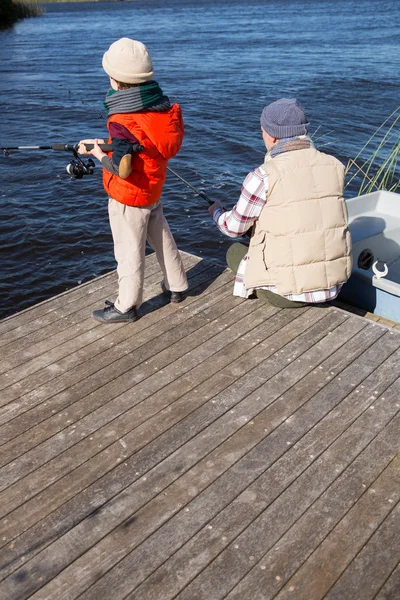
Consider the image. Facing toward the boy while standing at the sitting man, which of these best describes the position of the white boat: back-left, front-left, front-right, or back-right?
back-right

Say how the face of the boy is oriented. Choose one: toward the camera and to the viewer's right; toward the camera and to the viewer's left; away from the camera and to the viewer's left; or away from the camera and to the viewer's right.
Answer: away from the camera and to the viewer's left

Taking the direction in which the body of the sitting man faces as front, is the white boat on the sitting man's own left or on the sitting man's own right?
on the sitting man's own right

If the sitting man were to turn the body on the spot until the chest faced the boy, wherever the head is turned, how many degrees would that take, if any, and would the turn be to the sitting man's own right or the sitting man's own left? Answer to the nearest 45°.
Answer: approximately 45° to the sitting man's own left

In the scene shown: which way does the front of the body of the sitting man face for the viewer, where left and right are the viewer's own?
facing away from the viewer and to the left of the viewer
